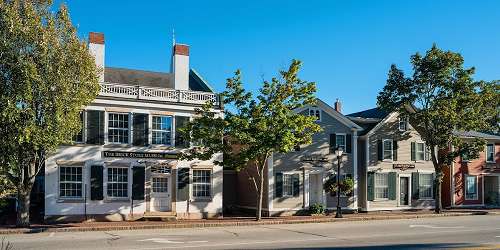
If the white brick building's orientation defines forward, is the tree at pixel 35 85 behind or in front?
in front

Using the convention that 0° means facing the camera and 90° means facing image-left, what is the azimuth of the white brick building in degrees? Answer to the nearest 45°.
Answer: approximately 0°

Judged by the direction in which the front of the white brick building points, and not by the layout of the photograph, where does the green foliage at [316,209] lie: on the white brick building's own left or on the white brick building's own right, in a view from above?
on the white brick building's own left

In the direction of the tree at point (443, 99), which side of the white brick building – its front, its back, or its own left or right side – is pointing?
left

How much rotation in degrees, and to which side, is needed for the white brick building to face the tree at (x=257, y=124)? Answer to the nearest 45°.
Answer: approximately 90° to its left

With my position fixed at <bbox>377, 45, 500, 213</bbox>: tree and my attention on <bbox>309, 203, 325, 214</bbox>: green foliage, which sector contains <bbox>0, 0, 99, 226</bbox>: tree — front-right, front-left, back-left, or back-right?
front-left

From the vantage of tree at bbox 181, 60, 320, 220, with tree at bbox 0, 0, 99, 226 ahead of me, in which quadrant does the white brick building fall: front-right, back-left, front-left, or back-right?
front-right
